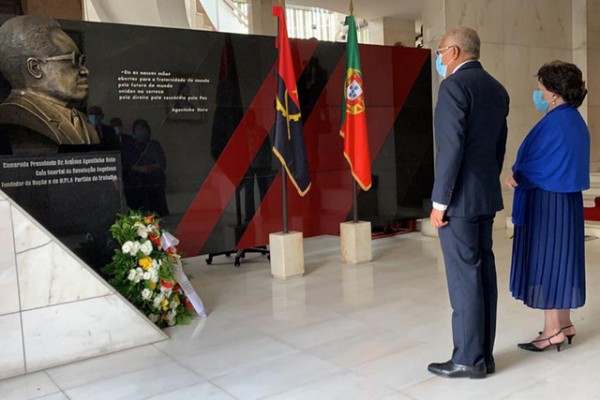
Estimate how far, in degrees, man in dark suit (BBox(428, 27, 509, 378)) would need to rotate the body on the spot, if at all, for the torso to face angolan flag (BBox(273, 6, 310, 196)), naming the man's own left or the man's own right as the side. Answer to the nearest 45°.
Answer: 0° — they already face it

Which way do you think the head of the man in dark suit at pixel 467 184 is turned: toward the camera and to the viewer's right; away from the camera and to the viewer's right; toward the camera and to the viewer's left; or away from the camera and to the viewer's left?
away from the camera and to the viewer's left

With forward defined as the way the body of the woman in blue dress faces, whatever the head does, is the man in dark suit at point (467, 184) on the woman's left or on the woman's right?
on the woman's left

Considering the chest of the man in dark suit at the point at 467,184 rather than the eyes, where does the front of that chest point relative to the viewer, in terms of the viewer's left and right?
facing away from the viewer and to the left of the viewer

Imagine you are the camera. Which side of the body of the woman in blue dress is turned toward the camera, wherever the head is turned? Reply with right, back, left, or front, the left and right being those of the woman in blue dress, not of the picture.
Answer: left
